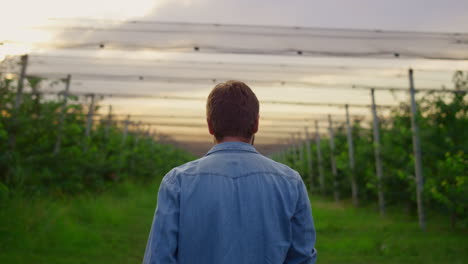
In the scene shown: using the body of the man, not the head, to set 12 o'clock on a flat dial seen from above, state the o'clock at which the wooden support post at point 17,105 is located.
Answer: The wooden support post is roughly at 11 o'clock from the man.

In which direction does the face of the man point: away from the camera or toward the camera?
away from the camera

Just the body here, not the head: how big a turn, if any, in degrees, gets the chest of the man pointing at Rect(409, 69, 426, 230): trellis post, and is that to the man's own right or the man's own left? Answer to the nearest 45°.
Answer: approximately 45° to the man's own right

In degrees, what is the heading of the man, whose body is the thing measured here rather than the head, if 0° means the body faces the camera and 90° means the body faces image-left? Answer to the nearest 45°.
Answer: approximately 180°
